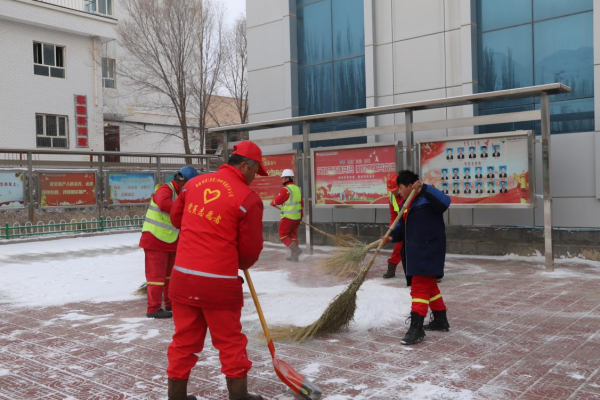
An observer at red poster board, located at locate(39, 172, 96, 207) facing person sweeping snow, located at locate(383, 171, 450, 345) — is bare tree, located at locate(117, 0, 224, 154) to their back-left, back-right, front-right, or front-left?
back-left

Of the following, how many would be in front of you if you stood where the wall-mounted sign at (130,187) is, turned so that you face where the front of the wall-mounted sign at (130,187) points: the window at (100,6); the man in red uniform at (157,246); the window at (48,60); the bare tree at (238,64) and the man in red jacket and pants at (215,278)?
2

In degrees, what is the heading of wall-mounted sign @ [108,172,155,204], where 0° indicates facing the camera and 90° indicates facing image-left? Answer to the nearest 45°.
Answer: approximately 0°

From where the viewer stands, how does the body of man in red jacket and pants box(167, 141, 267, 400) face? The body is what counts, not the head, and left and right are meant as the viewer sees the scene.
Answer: facing away from the viewer and to the right of the viewer

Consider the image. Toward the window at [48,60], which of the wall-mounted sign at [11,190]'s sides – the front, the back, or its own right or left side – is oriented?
back

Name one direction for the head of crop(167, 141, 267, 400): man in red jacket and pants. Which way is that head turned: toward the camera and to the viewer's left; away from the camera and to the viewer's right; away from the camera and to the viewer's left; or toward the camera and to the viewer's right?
away from the camera and to the viewer's right

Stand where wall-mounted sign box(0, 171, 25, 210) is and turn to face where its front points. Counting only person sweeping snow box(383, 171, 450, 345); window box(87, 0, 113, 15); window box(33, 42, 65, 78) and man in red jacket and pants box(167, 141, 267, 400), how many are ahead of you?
2
